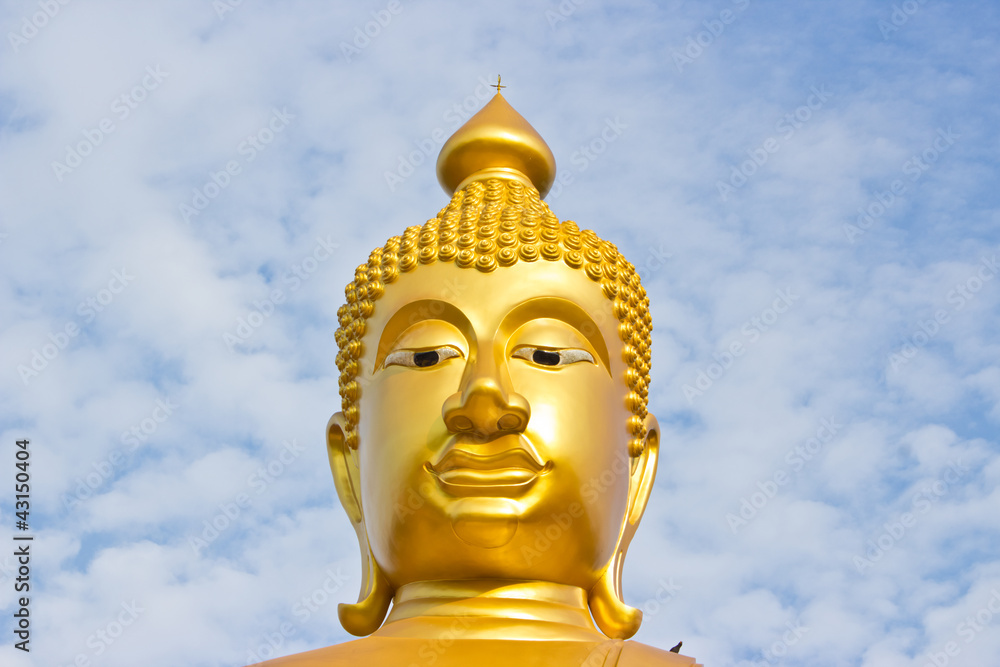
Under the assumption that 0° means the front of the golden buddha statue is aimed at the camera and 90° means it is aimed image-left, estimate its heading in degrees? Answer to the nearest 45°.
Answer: approximately 0°
